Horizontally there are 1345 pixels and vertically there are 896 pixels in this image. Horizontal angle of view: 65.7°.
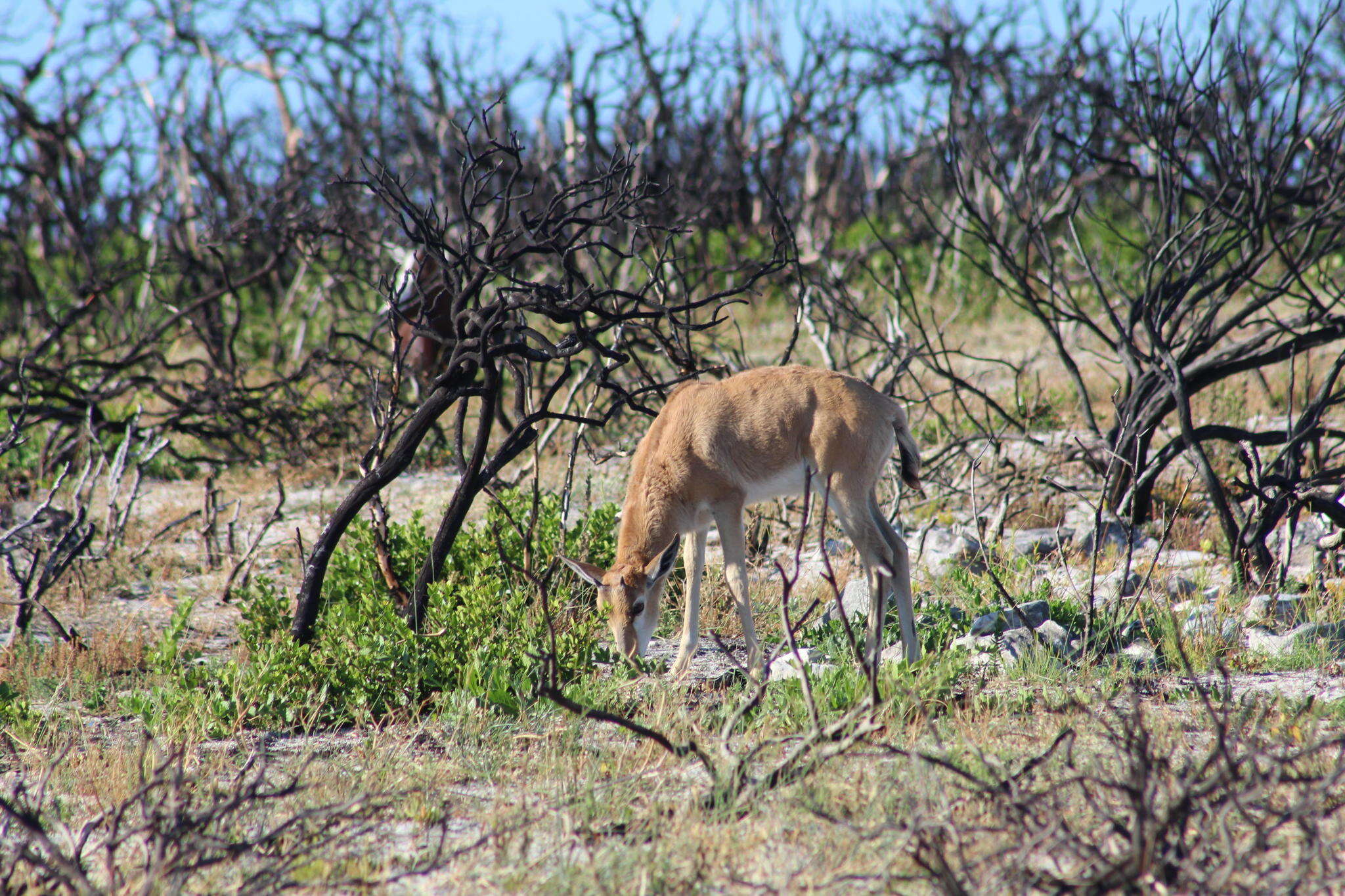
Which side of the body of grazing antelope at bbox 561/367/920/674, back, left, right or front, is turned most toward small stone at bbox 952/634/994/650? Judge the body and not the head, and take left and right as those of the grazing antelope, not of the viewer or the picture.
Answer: back

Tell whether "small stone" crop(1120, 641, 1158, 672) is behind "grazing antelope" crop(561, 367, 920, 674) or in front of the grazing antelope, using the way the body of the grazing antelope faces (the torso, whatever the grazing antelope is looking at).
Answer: behind

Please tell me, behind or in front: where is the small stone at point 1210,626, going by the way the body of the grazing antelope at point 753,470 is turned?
behind

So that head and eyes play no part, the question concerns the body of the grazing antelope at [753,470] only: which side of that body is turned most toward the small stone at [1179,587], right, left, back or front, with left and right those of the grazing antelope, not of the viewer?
back

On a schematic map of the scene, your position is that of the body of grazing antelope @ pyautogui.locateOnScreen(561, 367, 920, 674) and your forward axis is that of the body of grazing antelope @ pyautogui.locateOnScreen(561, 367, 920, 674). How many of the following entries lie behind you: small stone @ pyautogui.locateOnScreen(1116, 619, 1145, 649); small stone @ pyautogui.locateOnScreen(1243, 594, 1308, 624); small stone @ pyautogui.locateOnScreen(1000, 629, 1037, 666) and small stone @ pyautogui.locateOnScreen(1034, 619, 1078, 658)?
4

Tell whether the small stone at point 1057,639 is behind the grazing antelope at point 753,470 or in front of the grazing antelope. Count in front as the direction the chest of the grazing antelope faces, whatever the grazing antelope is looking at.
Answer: behind

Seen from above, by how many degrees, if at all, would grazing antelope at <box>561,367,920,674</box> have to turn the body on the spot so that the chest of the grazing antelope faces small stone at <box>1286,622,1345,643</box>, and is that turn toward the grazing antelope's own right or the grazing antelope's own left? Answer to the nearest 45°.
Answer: approximately 180°

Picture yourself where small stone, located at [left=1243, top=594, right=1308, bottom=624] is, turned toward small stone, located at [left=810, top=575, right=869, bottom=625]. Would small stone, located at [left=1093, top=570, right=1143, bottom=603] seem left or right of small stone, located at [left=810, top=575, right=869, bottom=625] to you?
right

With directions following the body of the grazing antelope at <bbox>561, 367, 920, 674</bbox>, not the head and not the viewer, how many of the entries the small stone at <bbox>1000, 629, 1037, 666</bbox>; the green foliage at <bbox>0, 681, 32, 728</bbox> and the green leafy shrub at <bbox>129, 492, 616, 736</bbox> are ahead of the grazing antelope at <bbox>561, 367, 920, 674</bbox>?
2

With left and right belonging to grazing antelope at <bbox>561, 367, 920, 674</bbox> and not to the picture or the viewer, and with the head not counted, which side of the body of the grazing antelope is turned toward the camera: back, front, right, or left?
left
